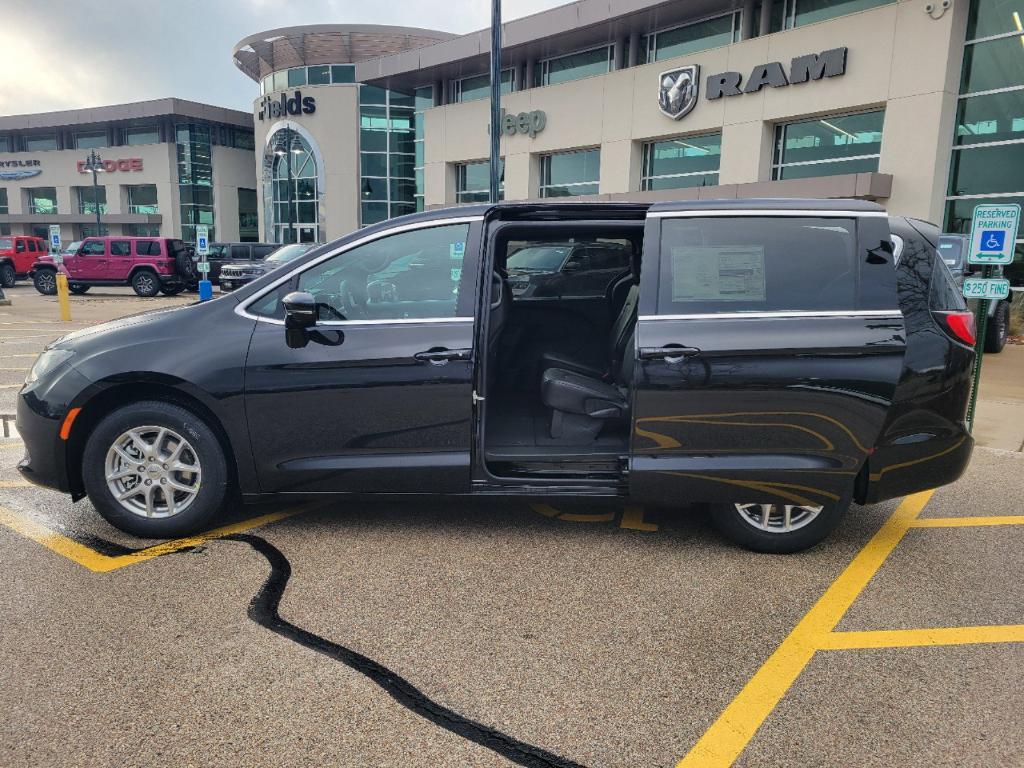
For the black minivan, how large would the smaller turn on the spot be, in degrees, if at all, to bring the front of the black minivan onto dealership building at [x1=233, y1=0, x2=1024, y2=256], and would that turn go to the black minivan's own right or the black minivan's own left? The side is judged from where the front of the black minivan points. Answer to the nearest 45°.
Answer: approximately 90° to the black minivan's own right

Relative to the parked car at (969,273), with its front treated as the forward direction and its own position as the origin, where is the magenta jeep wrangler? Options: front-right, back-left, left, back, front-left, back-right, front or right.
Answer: front-right

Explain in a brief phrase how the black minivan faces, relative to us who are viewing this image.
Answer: facing to the left of the viewer

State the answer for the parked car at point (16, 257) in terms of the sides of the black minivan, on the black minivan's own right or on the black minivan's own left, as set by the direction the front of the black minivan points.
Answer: on the black minivan's own right

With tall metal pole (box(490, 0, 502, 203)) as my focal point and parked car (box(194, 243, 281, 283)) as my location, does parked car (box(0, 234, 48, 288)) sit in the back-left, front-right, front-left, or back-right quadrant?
back-right

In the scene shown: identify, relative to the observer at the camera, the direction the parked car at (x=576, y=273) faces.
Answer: facing the viewer and to the left of the viewer

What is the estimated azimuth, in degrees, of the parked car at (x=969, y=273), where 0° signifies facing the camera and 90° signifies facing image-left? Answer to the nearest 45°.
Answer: approximately 45°

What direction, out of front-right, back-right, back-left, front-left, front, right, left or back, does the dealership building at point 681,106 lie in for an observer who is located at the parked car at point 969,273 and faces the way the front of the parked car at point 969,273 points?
right

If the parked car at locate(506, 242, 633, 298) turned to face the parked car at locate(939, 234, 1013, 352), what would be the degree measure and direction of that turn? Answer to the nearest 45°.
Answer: approximately 180°

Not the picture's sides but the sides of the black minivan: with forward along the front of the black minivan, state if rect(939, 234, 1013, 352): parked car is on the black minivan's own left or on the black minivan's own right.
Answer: on the black minivan's own right

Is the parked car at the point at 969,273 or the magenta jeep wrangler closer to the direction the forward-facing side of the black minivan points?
the magenta jeep wrangler

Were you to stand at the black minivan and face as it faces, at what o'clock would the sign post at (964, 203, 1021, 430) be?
The sign post is roughly at 5 o'clock from the black minivan.

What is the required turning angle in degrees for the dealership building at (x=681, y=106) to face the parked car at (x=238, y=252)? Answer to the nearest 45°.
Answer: approximately 45° to its right
